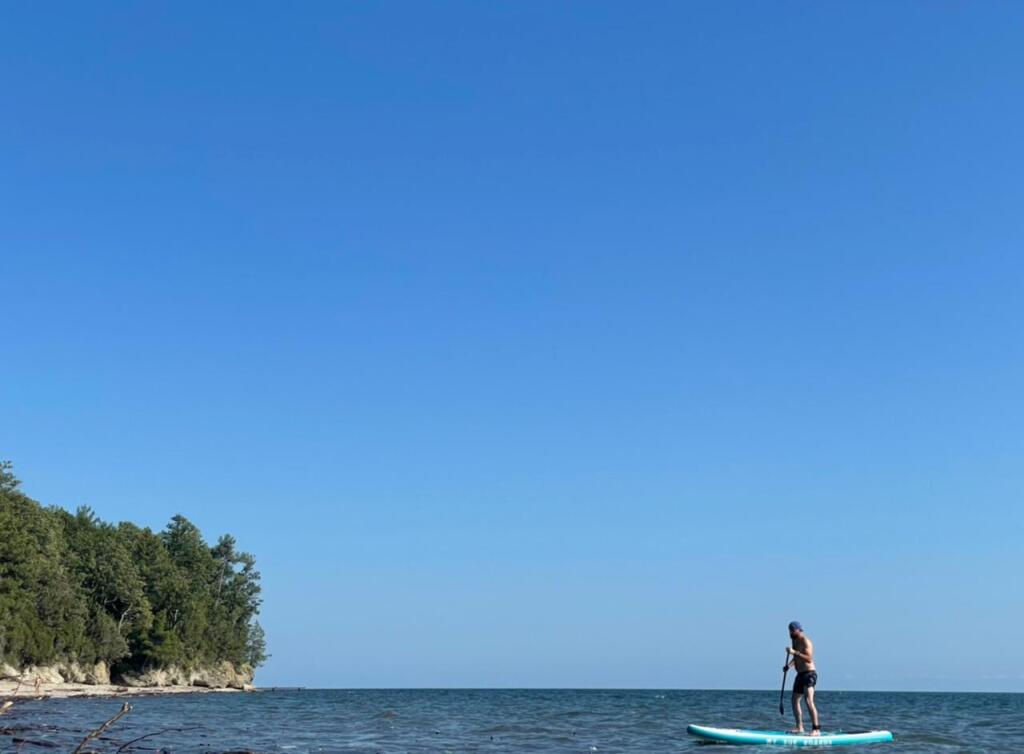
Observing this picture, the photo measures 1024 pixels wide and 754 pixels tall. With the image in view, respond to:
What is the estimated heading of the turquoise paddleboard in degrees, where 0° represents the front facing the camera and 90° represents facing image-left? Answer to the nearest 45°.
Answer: approximately 90°
